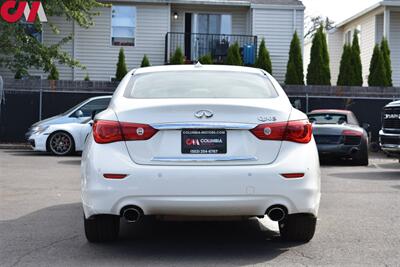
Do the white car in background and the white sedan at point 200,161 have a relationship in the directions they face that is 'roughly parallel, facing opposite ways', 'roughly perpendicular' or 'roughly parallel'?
roughly perpendicular

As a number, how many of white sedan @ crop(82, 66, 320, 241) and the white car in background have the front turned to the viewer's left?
1

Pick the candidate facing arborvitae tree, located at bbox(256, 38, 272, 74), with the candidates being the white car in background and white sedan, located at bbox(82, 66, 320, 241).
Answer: the white sedan

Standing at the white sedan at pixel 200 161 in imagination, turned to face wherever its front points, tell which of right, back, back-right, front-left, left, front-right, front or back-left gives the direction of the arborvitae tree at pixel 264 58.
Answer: front

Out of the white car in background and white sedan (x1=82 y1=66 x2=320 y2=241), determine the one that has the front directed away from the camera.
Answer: the white sedan

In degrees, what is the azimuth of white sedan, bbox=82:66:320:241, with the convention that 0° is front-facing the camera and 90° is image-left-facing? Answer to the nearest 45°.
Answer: approximately 180°

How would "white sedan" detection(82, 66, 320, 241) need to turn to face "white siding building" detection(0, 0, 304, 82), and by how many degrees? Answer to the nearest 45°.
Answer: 0° — it already faces it

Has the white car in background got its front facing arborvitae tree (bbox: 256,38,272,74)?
no

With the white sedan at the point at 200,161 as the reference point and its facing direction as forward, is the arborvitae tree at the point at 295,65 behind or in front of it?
in front

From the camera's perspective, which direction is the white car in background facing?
to the viewer's left

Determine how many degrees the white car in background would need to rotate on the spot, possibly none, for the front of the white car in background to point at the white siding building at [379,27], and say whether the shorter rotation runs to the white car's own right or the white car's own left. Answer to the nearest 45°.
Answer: approximately 135° to the white car's own right

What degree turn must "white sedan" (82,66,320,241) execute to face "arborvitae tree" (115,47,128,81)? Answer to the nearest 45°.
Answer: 0° — it already faces it

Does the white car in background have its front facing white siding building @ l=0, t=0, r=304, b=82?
no
